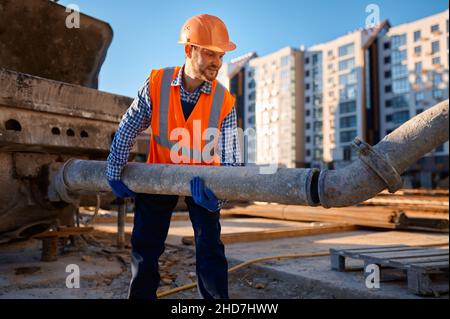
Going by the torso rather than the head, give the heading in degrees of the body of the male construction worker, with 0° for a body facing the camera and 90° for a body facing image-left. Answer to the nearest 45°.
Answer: approximately 0°

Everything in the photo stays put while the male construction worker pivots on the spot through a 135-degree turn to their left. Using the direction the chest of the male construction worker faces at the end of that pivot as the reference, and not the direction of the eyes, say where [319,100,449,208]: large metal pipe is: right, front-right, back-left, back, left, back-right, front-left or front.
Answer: right

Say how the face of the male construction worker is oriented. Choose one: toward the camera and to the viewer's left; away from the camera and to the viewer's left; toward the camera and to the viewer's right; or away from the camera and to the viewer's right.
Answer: toward the camera and to the viewer's right

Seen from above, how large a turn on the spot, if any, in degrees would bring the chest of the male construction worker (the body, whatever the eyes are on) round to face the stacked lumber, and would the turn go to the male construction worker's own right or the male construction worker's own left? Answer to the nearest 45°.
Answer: approximately 135° to the male construction worker's own left
